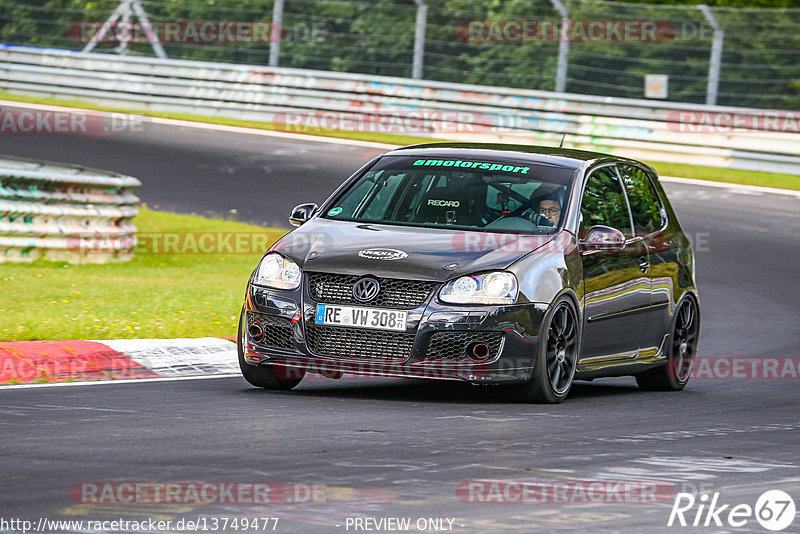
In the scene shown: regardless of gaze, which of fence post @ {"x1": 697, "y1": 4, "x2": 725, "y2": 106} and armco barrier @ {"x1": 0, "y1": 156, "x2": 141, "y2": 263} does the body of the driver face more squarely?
the armco barrier

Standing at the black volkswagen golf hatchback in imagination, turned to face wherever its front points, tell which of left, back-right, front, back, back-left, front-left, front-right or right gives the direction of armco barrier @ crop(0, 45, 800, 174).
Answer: back-right

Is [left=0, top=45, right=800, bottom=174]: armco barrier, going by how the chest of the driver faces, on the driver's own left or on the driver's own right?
on the driver's own right

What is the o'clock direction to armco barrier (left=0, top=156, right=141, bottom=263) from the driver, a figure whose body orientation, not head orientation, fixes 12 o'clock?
The armco barrier is roughly at 3 o'clock from the driver.

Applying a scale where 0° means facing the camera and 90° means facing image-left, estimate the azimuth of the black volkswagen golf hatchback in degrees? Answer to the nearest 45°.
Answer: approximately 45°

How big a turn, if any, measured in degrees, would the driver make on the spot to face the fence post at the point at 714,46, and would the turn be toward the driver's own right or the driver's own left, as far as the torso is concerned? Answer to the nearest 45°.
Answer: approximately 135° to the driver's own right

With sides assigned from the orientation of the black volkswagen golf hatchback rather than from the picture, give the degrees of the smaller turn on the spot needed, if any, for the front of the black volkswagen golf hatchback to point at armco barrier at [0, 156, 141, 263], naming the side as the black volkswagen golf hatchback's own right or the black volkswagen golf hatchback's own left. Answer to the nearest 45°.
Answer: approximately 90° to the black volkswagen golf hatchback's own right
